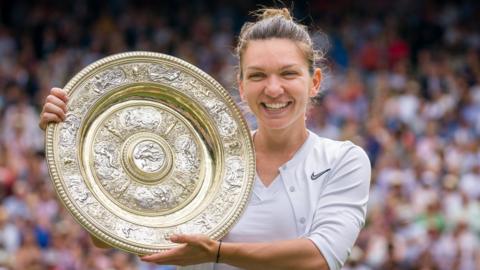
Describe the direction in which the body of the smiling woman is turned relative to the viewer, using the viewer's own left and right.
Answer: facing the viewer and to the left of the viewer

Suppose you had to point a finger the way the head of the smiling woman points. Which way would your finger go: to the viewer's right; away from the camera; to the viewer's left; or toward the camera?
toward the camera
